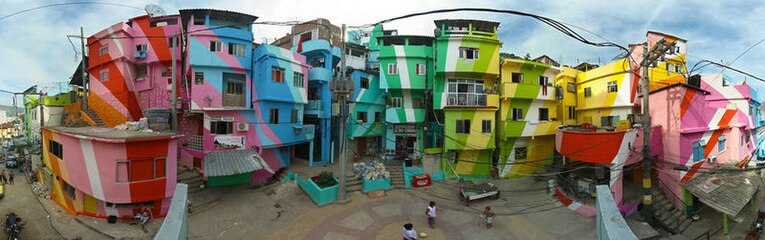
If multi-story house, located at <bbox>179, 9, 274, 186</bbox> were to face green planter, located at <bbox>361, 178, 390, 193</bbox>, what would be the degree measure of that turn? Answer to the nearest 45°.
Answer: approximately 45° to its left

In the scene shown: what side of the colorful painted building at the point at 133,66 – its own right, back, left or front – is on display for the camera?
front

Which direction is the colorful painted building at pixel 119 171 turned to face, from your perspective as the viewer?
facing the viewer

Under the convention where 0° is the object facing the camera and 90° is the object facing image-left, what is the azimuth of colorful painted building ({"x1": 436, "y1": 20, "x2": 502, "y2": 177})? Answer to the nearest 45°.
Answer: approximately 0°

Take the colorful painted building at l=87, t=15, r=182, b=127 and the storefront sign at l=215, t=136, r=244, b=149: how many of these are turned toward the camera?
2

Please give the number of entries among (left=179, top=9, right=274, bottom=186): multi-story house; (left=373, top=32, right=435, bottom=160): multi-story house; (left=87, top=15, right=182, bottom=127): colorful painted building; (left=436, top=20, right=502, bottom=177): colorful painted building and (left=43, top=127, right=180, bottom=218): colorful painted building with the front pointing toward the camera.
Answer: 5

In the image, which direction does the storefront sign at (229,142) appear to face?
toward the camera

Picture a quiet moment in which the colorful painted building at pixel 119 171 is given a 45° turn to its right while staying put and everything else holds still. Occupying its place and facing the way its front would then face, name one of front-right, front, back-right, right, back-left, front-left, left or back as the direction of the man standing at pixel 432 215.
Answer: left

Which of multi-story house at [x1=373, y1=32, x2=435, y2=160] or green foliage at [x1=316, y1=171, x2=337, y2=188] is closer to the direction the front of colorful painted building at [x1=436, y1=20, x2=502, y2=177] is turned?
the green foliage

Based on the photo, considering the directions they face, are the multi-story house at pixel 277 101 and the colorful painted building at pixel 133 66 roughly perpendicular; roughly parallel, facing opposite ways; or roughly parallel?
roughly parallel

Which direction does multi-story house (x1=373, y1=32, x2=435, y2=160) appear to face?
toward the camera

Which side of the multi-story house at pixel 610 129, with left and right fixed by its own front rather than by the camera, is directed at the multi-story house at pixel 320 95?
front

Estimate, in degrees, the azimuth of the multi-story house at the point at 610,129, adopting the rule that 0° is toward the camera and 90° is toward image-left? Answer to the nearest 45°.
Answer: approximately 45°

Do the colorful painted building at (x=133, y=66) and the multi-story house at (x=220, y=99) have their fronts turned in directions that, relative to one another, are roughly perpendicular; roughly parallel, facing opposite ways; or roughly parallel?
roughly parallel

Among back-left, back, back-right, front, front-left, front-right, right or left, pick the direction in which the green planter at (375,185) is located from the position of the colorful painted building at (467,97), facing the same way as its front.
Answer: front-right
